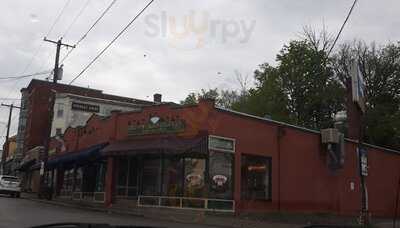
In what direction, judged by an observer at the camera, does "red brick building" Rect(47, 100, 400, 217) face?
facing the viewer and to the left of the viewer

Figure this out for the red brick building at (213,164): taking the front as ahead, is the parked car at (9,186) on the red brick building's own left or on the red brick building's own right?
on the red brick building's own right
